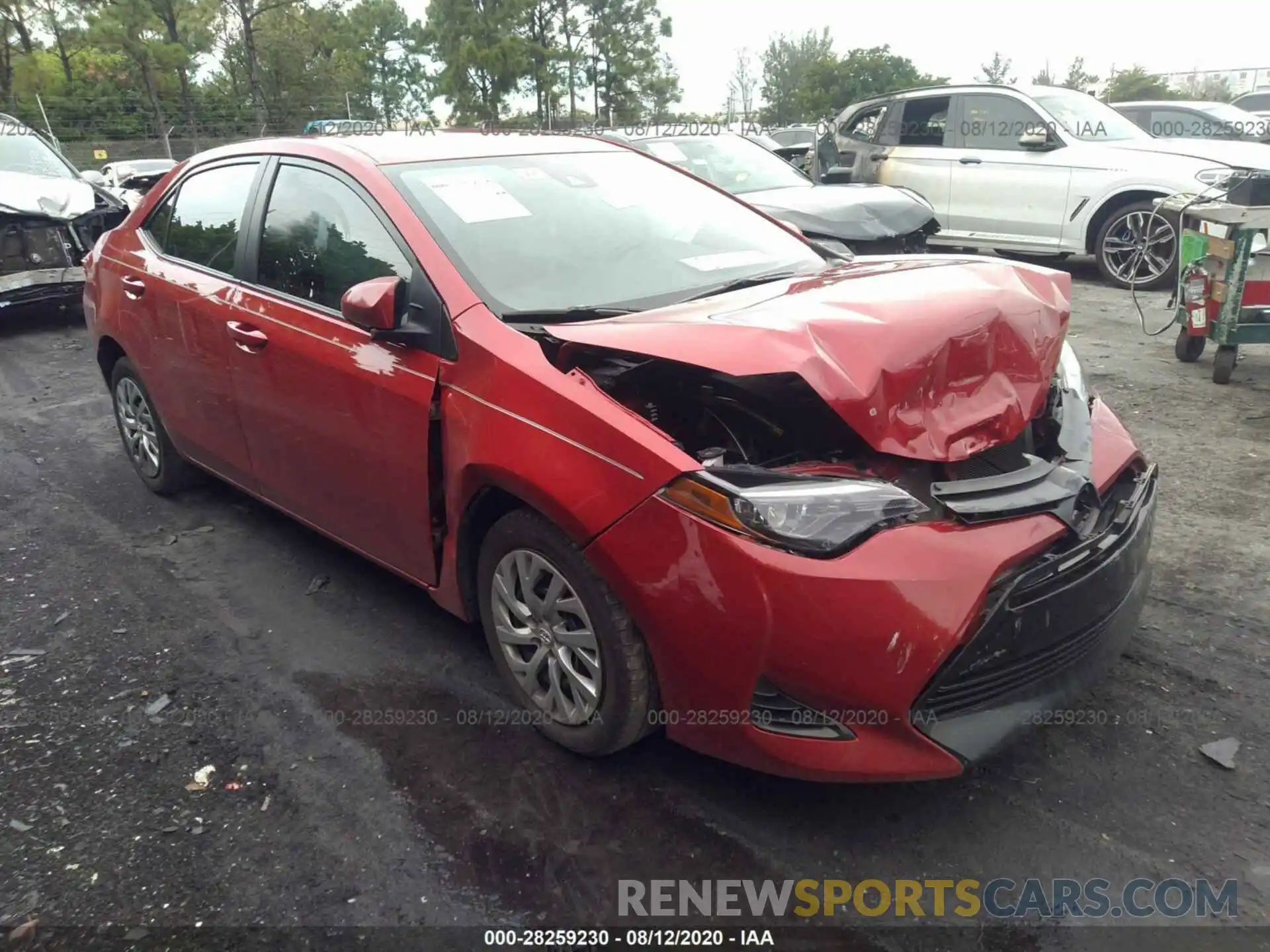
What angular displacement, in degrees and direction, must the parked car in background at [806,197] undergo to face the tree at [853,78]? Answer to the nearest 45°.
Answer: approximately 135° to its left

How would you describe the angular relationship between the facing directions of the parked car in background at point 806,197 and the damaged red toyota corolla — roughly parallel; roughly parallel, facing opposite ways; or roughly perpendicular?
roughly parallel

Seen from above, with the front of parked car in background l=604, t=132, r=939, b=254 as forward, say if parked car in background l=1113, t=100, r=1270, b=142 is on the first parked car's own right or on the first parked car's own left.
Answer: on the first parked car's own left

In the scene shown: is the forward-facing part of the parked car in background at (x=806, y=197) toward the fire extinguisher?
yes

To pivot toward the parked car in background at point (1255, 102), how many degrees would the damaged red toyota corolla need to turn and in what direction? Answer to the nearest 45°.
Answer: approximately 90° to its left

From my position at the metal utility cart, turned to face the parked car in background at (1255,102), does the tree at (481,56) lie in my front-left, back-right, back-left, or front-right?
front-left

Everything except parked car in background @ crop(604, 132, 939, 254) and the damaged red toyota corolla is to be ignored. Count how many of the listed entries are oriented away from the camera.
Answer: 0

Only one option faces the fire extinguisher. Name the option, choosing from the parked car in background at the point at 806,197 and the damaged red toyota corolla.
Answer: the parked car in background

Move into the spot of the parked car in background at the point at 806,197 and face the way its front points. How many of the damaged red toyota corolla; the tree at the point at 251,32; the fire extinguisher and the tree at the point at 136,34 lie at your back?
2

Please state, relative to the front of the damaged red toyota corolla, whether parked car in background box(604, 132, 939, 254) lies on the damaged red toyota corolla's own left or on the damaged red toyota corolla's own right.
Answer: on the damaged red toyota corolla's own left

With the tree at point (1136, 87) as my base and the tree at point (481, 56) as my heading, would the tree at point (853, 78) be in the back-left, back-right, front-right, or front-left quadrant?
front-right

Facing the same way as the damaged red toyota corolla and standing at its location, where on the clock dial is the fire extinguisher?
The fire extinguisher is roughly at 9 o'clock from the damaged red toyota corolla.

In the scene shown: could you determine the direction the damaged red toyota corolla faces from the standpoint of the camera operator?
facing the viewer and to the right of the viewer
